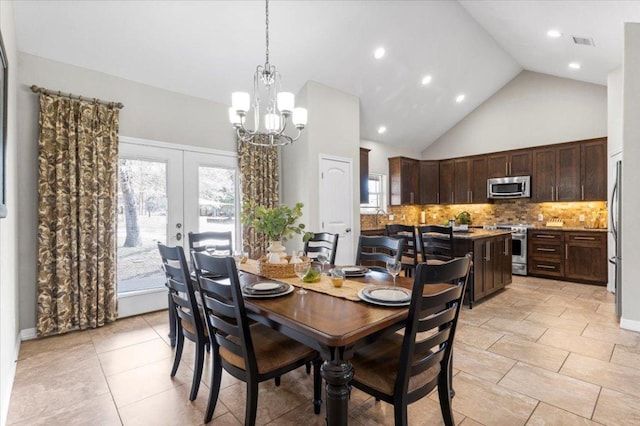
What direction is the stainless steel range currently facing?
toward the camera

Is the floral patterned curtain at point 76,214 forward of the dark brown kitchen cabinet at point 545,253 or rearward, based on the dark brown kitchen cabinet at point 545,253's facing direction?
forward

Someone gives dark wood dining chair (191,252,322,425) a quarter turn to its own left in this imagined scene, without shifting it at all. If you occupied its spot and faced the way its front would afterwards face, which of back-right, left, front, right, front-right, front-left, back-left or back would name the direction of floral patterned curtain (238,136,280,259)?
front-right

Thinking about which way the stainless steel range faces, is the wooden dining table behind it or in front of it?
in front

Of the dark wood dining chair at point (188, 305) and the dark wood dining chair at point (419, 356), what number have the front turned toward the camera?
0

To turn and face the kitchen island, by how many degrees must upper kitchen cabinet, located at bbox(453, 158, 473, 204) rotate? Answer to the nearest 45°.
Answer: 0° — it already faces it

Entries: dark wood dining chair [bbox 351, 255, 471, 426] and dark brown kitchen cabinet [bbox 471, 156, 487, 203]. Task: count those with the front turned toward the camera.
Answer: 1

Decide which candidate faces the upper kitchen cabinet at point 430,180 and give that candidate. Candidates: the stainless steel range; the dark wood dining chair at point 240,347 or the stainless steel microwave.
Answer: the dark wood dining chair

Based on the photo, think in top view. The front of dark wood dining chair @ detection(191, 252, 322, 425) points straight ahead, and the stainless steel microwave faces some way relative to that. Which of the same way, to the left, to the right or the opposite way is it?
the opposite way

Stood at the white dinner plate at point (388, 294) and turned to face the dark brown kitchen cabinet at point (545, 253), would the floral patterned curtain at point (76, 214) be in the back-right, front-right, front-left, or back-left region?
back-left

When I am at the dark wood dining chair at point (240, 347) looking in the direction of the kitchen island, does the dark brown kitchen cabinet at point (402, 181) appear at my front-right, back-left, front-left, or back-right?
front-left

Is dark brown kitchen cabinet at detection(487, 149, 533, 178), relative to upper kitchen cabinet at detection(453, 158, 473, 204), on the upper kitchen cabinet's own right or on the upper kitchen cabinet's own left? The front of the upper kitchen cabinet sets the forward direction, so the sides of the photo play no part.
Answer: on the upper kitchen cabinet's own left

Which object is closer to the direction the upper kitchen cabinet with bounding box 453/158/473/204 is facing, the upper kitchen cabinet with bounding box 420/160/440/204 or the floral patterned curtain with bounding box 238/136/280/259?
the floral patterned curtain

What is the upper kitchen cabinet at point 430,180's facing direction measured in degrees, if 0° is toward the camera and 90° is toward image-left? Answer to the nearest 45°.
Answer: approximately 0°

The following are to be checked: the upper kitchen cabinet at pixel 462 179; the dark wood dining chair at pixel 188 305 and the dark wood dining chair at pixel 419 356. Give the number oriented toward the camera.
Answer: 1
